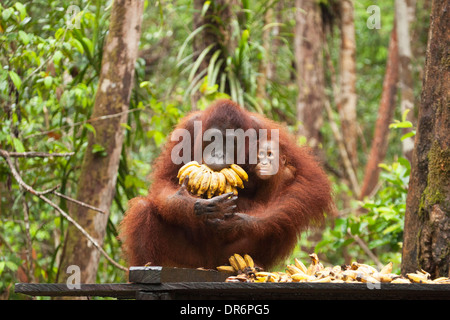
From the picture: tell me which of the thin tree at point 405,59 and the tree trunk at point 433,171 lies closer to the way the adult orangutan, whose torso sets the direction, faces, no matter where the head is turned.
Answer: the tree trunk

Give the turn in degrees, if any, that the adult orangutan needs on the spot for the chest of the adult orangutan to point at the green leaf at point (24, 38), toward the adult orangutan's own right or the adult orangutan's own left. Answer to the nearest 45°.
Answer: approximately 135° to the adult orangutan's own right

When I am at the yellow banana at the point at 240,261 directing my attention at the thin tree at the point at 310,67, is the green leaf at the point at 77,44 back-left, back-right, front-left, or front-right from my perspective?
front-left

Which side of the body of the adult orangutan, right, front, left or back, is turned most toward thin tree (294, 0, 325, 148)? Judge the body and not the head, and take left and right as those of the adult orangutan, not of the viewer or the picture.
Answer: back

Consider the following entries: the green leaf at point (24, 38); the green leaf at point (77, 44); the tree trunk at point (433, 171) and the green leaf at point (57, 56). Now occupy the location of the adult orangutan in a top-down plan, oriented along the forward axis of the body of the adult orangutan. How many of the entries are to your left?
1

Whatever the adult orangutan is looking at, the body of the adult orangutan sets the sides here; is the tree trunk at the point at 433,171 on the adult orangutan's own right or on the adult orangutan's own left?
on the adult orangutan's own left

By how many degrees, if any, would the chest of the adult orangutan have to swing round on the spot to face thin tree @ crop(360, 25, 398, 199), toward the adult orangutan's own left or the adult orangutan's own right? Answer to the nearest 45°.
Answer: approximately 180°

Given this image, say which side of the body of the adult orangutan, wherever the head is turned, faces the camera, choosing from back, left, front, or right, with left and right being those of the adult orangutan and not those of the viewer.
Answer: front

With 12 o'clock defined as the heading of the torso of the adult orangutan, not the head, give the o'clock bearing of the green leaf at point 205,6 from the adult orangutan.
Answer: The green leaf is roughly at 6 o'clock from the adult orangutan.
